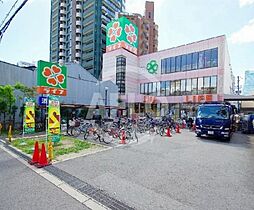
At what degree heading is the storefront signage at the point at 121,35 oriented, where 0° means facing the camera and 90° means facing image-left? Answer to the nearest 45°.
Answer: approximately 0°

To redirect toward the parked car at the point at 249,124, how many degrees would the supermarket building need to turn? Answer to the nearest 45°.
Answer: approximately 90° to its left

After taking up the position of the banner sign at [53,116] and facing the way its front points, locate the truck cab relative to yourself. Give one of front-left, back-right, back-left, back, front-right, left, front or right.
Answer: left

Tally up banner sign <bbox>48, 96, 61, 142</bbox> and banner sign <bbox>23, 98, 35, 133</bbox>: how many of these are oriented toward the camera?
2

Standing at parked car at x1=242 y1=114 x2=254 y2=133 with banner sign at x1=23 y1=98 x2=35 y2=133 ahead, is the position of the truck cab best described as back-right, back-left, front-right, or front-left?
front-left

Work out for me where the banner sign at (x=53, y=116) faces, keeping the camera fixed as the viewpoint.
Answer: facing the viewer

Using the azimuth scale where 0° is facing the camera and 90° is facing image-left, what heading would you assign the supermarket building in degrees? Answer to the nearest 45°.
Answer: approximately 45°

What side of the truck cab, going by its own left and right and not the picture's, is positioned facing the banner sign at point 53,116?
front

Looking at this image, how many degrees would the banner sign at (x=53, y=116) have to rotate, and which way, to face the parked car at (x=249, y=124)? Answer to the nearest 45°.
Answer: approximately 90° to its left

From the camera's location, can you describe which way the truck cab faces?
facing the viewer and to the left of the viewer

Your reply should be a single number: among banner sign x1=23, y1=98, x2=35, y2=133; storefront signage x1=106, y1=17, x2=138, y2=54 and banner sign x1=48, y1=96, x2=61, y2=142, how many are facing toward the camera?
3
